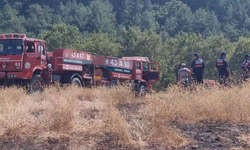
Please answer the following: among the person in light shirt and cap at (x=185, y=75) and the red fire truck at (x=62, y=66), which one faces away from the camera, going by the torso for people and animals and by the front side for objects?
the person in light shirt and cap

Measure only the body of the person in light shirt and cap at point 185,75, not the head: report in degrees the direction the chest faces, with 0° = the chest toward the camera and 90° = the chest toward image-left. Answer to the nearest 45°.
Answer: approximately 180°

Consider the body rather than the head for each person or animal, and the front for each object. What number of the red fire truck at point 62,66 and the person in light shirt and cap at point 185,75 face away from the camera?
1

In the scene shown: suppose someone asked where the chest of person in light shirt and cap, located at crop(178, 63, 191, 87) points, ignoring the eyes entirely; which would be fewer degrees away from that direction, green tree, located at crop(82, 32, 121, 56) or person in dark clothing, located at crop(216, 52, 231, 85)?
the green tree

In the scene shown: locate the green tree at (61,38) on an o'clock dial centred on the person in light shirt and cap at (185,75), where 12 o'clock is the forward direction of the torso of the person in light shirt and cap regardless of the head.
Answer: The green tree is roughly at 11 o'clock from the person in light shirt and cap.

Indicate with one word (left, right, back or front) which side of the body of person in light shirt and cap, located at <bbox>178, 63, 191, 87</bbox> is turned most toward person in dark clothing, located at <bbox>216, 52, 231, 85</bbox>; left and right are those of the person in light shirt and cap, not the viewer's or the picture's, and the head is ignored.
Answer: right
